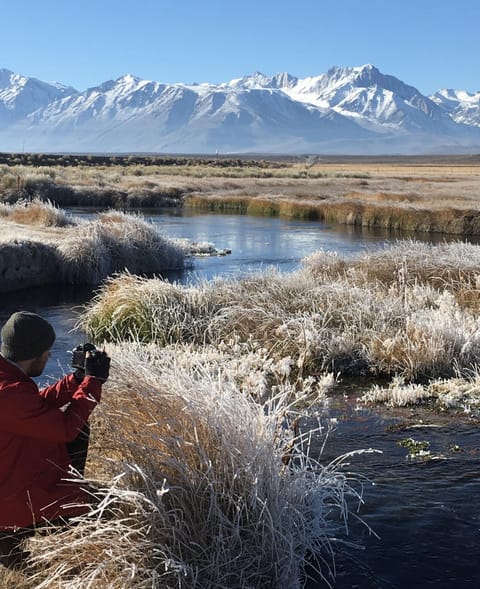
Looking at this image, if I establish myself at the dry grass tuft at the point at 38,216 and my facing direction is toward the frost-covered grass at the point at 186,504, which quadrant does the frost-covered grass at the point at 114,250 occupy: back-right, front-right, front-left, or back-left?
front-left

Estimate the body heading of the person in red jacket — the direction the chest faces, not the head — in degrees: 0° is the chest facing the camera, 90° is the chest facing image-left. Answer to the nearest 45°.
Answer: approximately 225°

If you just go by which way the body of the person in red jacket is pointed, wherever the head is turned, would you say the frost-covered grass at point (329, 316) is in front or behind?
in front

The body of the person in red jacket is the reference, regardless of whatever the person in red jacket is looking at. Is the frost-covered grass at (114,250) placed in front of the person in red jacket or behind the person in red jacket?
in front

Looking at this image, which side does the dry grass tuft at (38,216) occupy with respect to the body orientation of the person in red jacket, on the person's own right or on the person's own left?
on the person's own left

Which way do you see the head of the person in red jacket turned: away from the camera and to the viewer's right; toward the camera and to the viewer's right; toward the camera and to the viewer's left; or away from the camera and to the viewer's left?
away from the camera and to the viewer's right

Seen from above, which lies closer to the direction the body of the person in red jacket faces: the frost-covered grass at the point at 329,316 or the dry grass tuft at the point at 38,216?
the frost-covered grass
